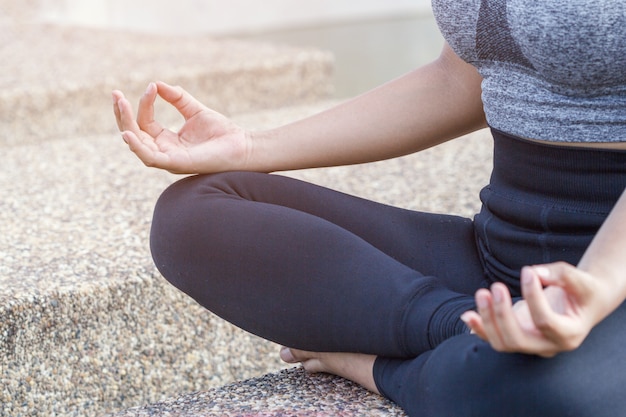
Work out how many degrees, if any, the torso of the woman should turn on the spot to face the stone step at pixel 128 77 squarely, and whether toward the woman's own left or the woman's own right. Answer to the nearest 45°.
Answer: approximately 90° to the woman's own right

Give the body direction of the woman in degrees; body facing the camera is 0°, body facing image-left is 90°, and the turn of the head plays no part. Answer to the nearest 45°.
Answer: approximately 45°
